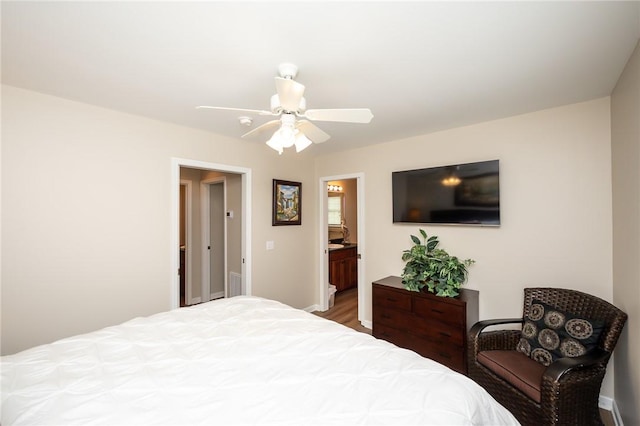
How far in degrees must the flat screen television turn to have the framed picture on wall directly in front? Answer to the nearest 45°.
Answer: approximately 45° to its right

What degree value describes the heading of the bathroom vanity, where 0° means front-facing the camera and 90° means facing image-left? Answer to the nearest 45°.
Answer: approximately 315°

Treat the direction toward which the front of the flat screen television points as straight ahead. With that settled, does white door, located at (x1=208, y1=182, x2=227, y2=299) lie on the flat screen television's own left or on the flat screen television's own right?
on the flat screen television's own right

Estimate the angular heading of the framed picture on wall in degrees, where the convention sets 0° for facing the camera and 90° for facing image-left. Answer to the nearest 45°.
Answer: approximately 315°

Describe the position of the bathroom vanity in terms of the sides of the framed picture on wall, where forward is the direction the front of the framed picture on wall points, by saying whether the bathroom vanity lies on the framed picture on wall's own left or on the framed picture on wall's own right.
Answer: on the framed picture on wall's own left

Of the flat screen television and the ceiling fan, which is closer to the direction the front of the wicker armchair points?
the ceiling fan
